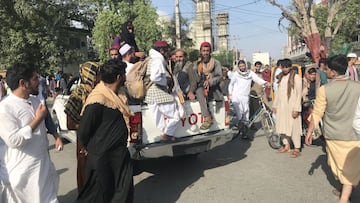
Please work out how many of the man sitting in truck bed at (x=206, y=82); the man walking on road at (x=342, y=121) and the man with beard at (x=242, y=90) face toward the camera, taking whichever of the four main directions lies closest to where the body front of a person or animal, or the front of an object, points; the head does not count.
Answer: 2

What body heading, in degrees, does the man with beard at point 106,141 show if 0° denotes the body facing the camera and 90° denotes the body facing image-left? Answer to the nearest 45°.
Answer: approximately 225°

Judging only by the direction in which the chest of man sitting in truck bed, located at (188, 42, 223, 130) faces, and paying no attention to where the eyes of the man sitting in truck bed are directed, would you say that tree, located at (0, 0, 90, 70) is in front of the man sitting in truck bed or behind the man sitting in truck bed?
behind

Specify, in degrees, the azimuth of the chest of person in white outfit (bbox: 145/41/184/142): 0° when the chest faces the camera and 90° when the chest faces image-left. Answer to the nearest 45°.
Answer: approximately 270°

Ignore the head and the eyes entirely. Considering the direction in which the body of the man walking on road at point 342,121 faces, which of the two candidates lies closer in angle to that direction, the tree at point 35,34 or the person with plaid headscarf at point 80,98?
the tree

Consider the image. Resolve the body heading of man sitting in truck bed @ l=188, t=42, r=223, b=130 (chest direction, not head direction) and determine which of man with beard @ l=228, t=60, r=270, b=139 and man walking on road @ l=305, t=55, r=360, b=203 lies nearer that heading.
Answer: the man walking on road

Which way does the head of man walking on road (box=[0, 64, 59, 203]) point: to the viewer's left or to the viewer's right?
to the viewer's right

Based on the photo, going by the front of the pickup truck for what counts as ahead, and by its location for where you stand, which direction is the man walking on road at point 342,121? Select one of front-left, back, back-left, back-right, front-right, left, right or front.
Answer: back
